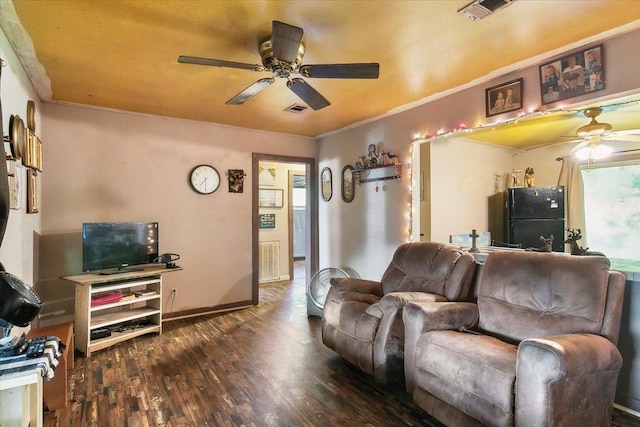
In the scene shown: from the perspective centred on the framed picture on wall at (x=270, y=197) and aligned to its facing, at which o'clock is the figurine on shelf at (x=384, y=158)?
The figurine on shelf is roughly at 11 o'clock from the framed picture on wall.

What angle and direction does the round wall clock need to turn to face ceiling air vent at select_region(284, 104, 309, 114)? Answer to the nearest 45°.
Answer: approximately 45° to its left

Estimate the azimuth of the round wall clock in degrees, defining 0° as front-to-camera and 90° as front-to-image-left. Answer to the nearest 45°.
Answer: approximately 0°

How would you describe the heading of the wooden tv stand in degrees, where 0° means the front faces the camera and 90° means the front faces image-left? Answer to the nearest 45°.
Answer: approximately 315°

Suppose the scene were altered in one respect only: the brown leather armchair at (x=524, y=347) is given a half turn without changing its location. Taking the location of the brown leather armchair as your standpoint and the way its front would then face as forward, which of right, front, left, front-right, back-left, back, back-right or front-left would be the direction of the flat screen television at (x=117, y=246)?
back-left

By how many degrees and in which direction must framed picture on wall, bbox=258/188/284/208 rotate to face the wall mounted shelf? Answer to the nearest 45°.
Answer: approximately 45° to its left

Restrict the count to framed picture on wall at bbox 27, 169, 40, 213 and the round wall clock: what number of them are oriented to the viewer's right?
1

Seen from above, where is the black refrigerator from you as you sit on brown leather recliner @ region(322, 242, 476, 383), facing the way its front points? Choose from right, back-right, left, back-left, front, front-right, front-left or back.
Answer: back

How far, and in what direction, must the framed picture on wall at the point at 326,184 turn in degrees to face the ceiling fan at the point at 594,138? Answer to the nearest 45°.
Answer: approximately 90° to its left

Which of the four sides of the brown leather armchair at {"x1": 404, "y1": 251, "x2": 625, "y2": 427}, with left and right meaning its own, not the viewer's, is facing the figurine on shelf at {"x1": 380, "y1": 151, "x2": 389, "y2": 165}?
right

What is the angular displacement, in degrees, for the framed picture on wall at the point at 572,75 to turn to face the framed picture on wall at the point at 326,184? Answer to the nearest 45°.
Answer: approximately 45° to its right
